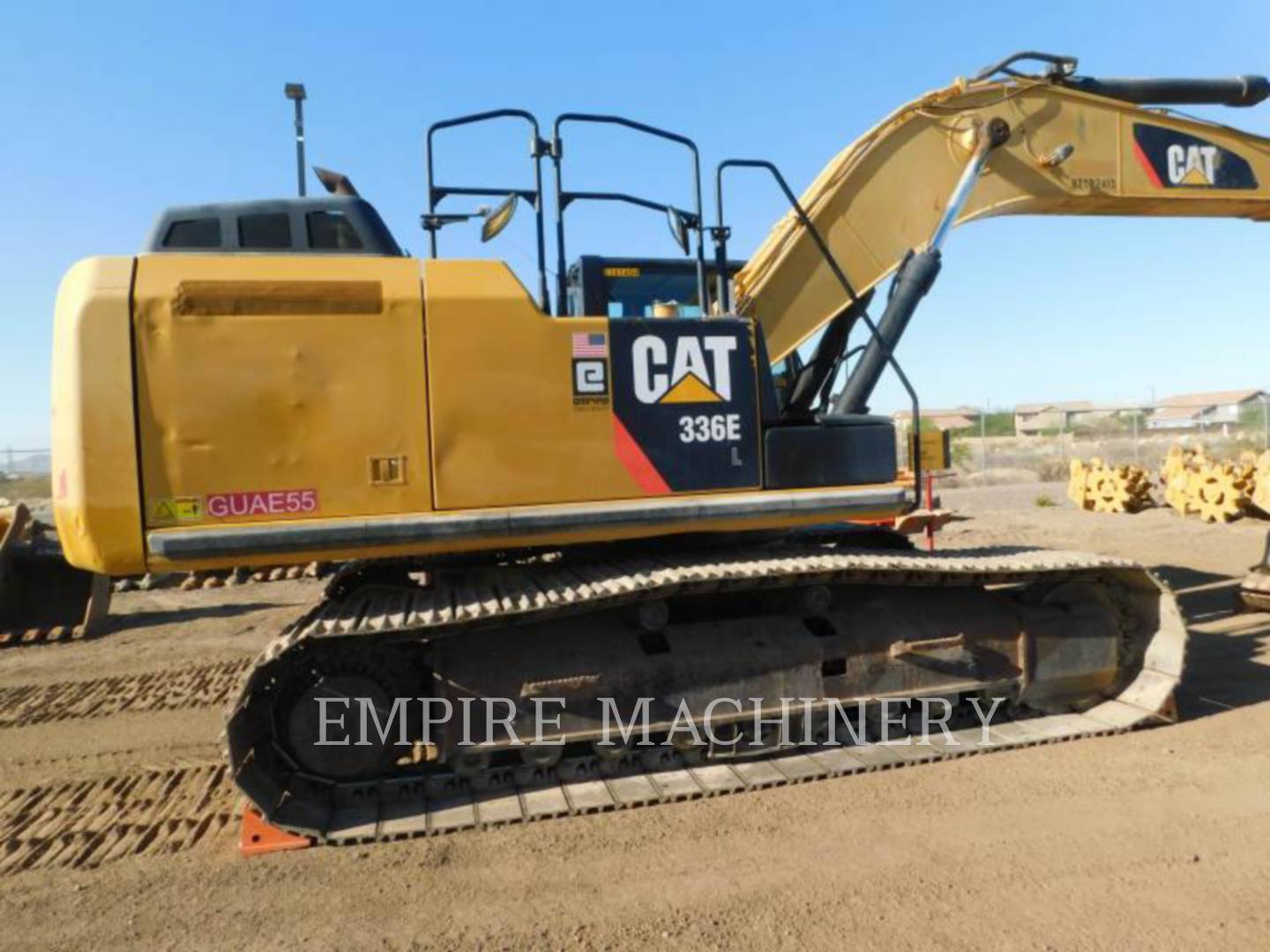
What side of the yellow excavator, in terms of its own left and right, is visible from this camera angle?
right

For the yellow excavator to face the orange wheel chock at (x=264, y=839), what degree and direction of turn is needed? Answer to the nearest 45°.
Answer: approximately 135° to its right
